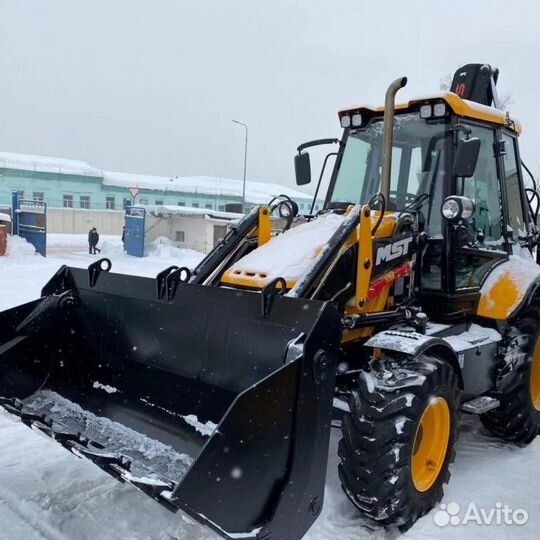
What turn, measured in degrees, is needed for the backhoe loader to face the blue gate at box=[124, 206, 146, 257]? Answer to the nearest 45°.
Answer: approximately 135° to its right

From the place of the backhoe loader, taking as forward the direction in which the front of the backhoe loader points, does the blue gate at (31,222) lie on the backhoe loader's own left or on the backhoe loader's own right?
on the backhoe loader's own right

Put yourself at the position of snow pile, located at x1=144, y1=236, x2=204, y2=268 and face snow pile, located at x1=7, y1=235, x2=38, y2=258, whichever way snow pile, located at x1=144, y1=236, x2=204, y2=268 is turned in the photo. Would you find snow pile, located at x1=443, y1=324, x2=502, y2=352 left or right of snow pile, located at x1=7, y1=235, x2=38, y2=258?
left

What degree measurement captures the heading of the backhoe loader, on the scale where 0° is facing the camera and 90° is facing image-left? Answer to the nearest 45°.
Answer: approximately 45°

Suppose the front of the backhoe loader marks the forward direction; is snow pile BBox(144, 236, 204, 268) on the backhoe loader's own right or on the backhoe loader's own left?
on the backhoe loader's own right

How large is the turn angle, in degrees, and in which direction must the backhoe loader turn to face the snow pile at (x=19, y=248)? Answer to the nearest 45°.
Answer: approximately 90° to its right

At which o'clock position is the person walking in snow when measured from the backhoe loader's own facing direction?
The person walking in snow is roughly at 4 o'clock from the backhoe loader.

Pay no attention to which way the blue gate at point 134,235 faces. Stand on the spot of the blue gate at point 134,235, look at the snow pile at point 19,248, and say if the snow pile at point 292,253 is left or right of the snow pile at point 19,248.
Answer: left
